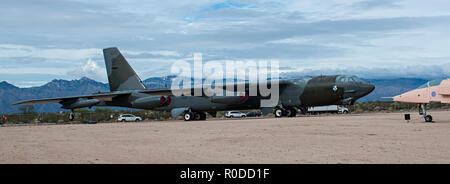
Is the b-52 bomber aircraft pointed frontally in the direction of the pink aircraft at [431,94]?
yes

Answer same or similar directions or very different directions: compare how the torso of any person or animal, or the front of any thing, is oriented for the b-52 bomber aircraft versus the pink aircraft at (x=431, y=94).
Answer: very different directions

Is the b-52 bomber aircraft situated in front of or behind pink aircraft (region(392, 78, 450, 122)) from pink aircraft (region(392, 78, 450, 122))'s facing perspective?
in front

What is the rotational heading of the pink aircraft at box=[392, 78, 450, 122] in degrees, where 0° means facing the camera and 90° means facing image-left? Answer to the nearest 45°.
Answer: approximately 90°

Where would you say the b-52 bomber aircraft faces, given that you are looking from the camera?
facing the viewer and to the right of the viewer

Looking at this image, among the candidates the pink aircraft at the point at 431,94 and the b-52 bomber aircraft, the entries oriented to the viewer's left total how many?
1
